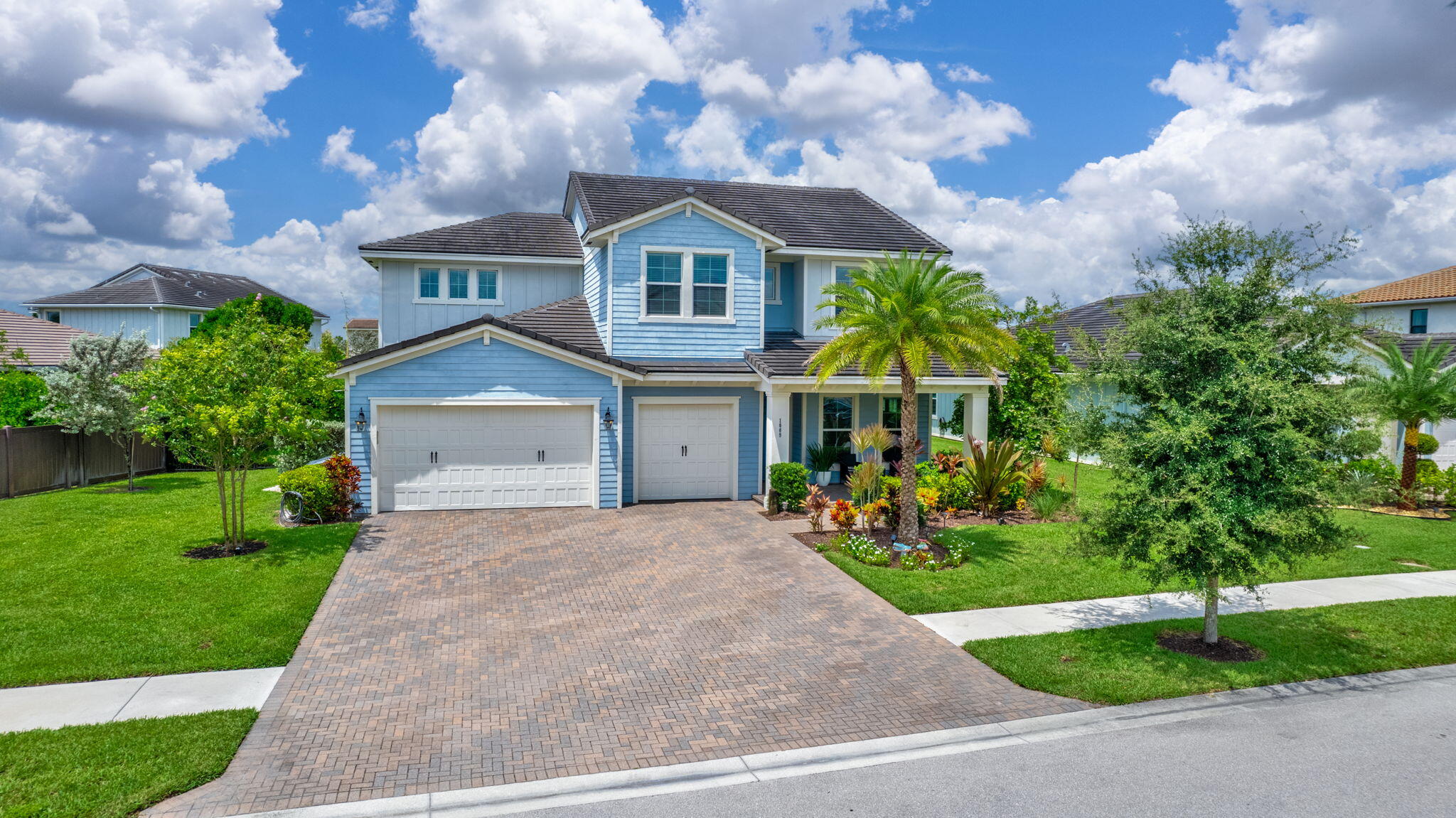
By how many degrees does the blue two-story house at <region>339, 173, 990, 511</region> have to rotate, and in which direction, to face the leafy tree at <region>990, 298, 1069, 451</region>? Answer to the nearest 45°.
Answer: approximately 90° to its left

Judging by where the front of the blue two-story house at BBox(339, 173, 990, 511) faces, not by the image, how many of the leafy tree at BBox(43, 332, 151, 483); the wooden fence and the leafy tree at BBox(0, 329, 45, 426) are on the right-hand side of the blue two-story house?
3

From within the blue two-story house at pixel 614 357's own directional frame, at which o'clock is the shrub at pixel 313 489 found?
The shrub is roughly at 2 o'clock from the blue two-story house.

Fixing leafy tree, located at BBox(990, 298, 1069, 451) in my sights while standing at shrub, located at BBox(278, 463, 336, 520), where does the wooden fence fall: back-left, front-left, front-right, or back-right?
back-left

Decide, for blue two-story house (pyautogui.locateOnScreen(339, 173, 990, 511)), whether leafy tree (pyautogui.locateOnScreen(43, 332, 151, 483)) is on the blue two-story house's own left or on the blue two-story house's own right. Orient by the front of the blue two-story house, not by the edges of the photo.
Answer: on the blue two-story house's own right

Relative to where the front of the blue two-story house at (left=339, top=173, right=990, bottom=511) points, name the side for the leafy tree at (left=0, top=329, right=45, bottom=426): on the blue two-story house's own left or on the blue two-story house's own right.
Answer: on the blue two-story house's own right

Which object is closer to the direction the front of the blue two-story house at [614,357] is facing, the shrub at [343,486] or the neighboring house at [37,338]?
the shrub

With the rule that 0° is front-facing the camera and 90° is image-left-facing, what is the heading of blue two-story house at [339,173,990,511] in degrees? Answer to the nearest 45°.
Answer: approximately 0°

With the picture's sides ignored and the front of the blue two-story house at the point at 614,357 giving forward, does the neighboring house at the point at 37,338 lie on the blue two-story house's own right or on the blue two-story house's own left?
on the blue two-story house's own right

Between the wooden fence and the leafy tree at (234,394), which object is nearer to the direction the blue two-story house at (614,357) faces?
the leafy tree
